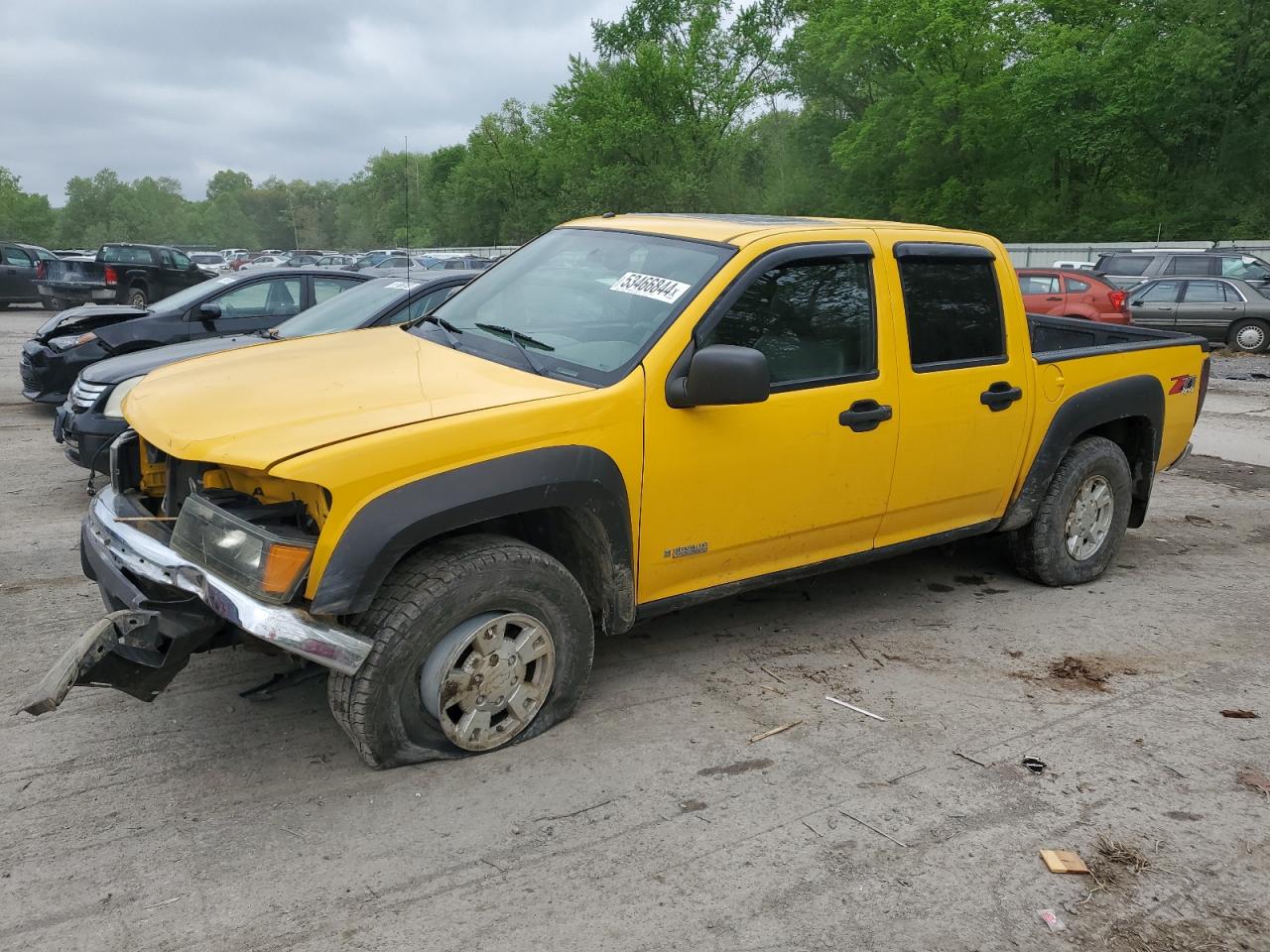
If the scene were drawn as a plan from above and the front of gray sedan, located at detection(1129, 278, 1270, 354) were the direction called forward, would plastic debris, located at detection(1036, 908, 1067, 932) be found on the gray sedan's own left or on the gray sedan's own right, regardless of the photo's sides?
on the gray sedan's own left

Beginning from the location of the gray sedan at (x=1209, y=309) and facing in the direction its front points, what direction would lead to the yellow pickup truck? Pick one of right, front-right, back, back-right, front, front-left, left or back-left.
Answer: left

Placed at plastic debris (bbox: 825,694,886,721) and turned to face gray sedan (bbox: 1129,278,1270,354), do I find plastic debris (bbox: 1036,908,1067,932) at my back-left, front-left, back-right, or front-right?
back-right

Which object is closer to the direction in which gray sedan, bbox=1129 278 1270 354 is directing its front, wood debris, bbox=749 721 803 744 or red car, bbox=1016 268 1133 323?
the red car

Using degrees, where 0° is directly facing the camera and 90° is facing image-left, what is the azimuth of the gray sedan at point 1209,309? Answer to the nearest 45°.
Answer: approximately 90°

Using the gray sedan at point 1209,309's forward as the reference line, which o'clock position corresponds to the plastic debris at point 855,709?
The plastic debris is roughly at 9 o'clock from the gray sedan.

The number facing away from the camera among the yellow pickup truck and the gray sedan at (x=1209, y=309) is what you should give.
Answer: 0

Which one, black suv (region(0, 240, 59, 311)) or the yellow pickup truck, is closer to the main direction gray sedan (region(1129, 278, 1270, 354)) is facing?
the black suv

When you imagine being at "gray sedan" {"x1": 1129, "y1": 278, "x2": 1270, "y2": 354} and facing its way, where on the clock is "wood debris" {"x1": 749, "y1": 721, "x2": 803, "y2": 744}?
The wood debris is roughly at 9 o'clock from the gray sedan.

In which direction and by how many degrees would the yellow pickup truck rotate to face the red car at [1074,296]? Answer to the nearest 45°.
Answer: approximately 180°

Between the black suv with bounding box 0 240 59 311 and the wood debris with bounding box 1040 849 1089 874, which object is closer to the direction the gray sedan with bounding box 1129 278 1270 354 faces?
the black suv

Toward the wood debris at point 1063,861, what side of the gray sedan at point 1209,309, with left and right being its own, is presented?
left

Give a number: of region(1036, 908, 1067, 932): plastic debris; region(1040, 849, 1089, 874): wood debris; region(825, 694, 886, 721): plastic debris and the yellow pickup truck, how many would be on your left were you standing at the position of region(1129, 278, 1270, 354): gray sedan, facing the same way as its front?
4

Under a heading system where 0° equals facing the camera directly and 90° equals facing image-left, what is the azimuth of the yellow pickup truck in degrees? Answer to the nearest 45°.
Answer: approximately 45°

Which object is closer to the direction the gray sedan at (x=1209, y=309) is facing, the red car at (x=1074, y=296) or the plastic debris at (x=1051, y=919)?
the red car
